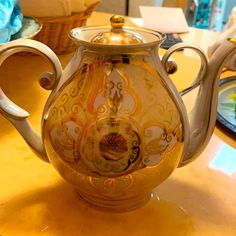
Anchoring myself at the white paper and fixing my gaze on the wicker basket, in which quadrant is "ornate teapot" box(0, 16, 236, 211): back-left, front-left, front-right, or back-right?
front-left

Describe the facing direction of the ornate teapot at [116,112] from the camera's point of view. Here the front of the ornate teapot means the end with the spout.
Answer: facing to the right of the viewer

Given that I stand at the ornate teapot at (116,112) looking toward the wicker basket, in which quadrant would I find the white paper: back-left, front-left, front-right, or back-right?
front-right

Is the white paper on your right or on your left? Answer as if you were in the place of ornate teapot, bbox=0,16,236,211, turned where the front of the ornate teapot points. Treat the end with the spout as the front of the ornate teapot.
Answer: on your left

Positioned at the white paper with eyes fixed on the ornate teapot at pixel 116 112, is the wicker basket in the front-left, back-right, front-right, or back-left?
front-right

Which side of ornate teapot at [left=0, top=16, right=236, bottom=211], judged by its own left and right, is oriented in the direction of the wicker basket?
left
